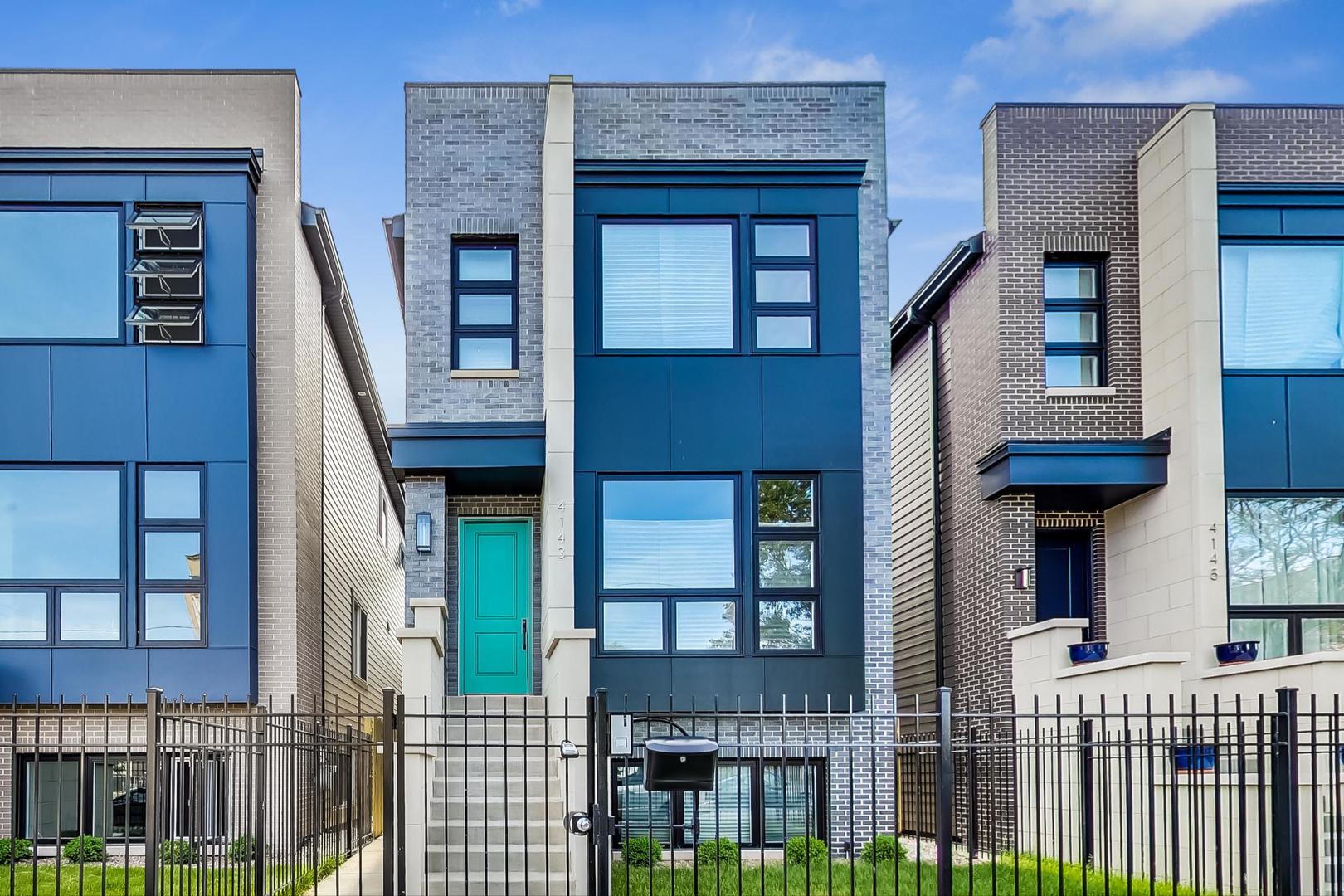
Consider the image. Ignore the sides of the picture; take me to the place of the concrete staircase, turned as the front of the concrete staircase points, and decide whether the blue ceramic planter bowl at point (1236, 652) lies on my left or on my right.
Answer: on my left

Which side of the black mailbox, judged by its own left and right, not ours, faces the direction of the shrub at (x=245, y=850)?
right

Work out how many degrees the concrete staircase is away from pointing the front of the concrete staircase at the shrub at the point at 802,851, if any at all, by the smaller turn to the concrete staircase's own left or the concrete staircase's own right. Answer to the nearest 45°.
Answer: approximately 135° to the concrete staircase's own left

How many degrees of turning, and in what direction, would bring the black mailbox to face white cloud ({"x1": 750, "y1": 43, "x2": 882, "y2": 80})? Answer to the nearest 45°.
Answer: approximately 180°

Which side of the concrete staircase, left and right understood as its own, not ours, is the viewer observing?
front

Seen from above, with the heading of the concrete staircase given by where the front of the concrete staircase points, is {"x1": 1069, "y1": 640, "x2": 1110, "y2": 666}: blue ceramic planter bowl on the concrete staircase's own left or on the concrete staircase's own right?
on the concrete staircase's own left

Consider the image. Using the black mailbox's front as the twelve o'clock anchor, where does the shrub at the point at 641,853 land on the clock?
The shrub is roughly at 6 o'clock from the black mailbox.

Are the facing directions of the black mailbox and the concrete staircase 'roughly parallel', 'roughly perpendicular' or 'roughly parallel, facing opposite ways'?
roughly parallel

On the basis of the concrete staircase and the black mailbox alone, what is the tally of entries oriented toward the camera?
2
